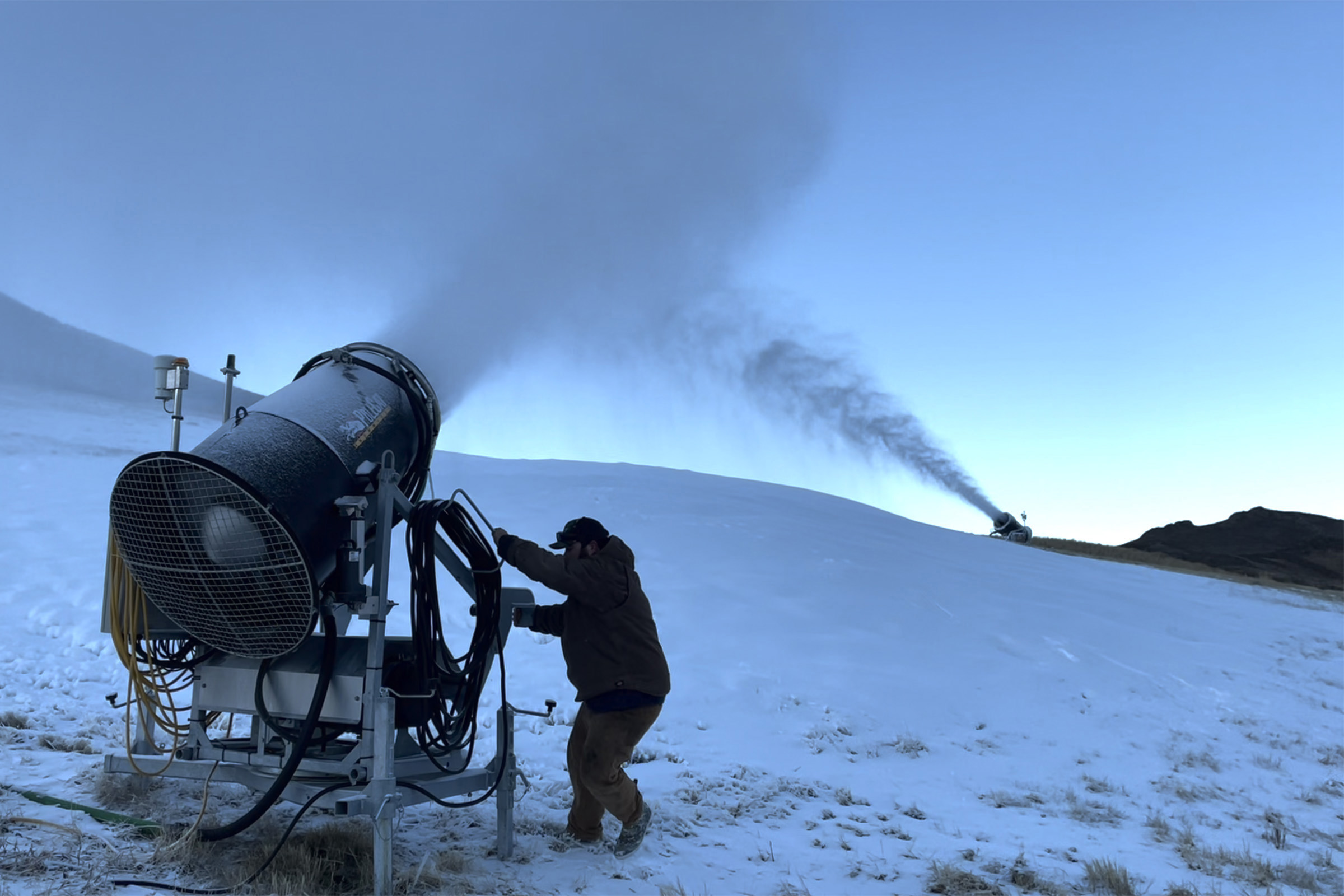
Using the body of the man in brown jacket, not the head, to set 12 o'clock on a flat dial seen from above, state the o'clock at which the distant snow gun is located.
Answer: The distant snow gun is roughly at 4 o'clock from the man in brown jacket.

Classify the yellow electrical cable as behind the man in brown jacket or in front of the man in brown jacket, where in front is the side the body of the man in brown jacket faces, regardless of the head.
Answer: in front

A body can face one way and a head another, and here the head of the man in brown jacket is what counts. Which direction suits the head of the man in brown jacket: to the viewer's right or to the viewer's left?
to the viewer's left

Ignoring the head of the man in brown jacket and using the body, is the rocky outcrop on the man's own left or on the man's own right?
on the man's own right

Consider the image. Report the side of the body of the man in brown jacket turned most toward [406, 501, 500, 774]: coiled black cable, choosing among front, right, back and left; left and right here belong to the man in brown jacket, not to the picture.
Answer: front

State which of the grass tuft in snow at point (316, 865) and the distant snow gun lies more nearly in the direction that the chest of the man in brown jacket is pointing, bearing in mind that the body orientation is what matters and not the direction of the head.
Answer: the grass tuft in snow

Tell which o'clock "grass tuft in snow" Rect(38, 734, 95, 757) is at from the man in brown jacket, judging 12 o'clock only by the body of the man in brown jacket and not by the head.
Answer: The grass tuft in snow is roughly at 1 o'clock from the man in brown jacket.

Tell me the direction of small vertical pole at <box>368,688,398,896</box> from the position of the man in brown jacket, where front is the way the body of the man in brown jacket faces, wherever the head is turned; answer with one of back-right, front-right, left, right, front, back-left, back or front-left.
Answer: front-left

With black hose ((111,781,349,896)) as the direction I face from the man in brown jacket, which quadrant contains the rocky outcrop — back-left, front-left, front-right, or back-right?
back-right

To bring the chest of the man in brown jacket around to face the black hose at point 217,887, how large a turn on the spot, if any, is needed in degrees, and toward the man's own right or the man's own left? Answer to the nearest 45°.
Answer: approximately 45° to the man's own left

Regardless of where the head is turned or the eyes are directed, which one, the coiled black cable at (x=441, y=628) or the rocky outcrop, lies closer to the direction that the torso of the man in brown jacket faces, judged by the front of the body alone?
the coiled black cable

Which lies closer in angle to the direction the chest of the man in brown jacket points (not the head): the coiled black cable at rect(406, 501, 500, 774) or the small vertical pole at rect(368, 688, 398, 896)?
the coiled black cable

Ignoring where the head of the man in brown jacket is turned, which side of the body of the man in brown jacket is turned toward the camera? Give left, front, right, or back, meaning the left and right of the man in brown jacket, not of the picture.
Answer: left
